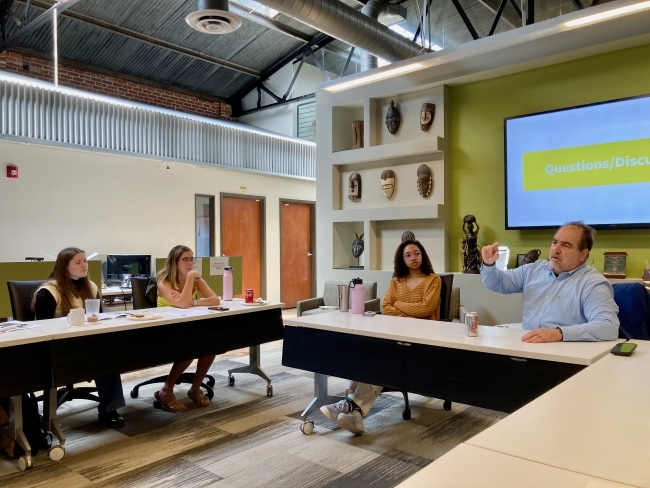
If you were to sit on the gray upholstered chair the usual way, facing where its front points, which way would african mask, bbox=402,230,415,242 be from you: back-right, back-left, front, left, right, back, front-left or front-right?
back-left

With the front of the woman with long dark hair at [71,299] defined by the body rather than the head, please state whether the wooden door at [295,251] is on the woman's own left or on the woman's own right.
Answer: on the woman's own left

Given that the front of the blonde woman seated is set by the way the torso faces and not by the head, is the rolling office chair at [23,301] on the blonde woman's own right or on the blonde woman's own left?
on the blonde woman's own right

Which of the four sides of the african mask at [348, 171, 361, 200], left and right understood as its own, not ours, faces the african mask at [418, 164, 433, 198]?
left

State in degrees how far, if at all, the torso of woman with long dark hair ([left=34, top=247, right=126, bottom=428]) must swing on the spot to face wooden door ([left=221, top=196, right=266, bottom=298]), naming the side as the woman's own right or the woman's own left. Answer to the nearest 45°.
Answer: approximately 90° to the woman's own left
